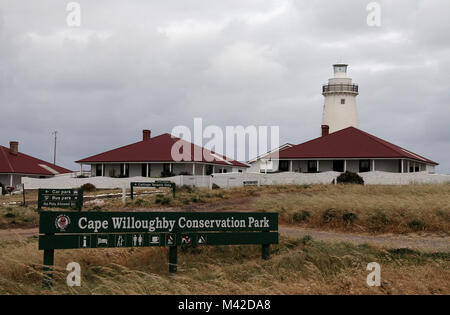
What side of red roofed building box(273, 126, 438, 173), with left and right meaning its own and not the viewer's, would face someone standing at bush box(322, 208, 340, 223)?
front

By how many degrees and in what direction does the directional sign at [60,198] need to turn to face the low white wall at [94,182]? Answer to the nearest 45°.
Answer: approximately 180°

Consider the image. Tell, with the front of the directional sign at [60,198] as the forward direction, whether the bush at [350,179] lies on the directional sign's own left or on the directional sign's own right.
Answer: on the directional sign's own left

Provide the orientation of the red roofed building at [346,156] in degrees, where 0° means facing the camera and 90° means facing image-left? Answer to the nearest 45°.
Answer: approximately 0°

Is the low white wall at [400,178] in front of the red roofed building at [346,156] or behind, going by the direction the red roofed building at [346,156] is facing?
in front

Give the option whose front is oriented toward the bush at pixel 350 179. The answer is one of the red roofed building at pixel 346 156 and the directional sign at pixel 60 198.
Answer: the red roofed building

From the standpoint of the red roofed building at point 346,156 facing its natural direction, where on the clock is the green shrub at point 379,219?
The green shrub is roughly at 12 o'clock from the red roofed building.

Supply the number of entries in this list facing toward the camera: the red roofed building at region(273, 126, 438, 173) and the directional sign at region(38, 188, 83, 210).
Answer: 2

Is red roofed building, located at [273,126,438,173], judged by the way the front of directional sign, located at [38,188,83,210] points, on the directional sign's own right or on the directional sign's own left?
on the directional sign's own left

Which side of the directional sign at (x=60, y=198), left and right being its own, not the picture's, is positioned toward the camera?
front

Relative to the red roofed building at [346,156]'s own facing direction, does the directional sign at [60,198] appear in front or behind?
in front

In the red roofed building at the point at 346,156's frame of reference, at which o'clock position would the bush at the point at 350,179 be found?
The bush is roughly at 12 o'clock from the red roofed building.

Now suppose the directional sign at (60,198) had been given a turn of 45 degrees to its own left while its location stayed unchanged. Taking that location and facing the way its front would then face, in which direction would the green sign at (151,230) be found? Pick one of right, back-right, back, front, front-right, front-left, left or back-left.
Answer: front-right

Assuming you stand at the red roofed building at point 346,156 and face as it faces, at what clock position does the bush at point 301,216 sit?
The bush is roughly at 12 o'clock from the red roofed building.

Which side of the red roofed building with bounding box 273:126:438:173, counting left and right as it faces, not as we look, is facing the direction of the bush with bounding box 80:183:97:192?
right

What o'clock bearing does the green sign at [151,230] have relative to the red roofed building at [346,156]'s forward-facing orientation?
The green sign is roughly at 12 o'clock from the red roofed building.

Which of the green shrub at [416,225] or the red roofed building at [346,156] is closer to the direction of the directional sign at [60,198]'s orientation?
the green shrub
